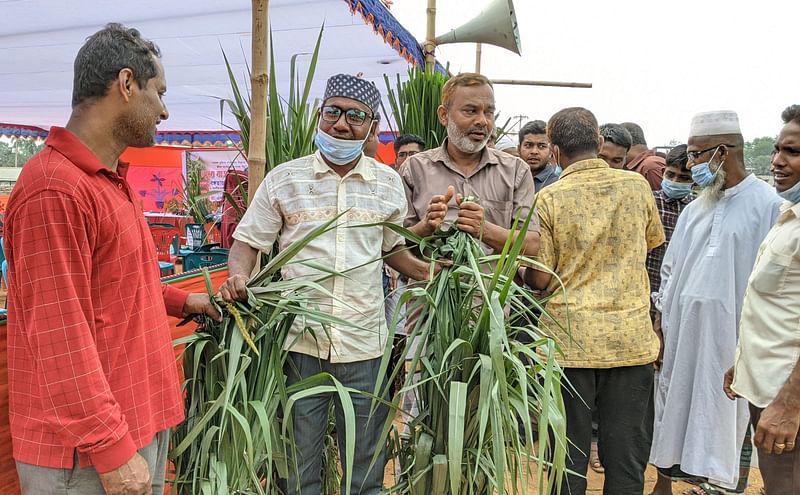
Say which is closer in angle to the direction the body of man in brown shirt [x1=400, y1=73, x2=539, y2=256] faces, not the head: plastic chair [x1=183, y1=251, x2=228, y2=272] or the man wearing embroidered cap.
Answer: the man wearing embroidered cap

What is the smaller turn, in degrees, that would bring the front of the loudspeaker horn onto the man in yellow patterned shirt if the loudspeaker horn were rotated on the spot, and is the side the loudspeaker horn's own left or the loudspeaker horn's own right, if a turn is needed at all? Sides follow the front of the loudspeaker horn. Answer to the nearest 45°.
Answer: approximately 90° to the loudspeaker horn's own right

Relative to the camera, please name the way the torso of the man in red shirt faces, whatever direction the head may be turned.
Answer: to the viewer's right

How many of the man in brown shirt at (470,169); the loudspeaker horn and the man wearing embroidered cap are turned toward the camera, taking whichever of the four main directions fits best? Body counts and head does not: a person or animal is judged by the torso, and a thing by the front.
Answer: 2

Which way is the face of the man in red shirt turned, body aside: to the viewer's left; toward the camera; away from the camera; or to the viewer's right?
to the viewer's right

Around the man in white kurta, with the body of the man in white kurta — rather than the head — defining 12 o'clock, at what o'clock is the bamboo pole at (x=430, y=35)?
The bamboo pole is roughly at 3 o'clock from the man in white kurta.

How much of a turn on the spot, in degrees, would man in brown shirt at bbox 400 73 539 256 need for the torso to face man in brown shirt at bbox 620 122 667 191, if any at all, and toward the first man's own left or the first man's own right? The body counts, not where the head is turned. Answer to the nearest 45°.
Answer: approximately 135° to the first man's own left

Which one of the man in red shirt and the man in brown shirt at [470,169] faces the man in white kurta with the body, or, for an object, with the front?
the man in red shirt

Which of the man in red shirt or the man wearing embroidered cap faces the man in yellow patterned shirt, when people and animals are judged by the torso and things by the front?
the man in red shirt

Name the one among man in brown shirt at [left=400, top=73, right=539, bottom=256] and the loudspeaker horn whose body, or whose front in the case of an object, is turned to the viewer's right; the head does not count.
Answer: the loudspeaker horn

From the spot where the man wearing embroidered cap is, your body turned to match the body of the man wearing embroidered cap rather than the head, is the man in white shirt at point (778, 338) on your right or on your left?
on your left

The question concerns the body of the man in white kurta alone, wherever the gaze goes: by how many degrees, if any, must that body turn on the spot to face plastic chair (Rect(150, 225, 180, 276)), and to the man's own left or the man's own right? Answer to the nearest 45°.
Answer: approximately 45° to the man's own right

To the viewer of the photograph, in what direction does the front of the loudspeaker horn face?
facing to the right of the viewer

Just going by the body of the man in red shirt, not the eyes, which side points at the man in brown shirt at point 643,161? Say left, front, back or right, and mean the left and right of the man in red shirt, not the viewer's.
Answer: front
